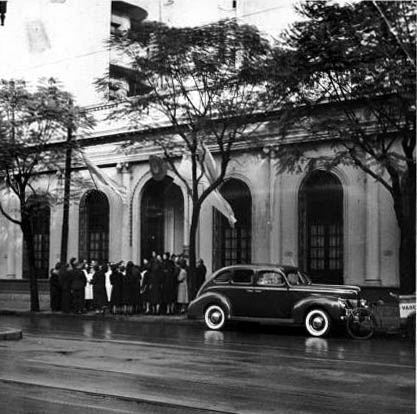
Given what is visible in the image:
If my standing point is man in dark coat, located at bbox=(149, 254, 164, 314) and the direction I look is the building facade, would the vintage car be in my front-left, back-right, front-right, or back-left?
back-right

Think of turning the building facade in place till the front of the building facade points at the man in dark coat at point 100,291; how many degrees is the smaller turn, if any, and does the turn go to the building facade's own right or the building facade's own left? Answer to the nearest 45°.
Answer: approximately 90° to the building facade's own right

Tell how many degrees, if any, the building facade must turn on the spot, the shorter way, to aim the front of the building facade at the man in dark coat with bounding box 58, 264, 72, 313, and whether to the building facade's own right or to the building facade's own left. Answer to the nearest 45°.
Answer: approximately 90° to the building facade's own right

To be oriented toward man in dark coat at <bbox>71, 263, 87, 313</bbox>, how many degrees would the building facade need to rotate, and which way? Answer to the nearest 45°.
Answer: approximately 90° to its right

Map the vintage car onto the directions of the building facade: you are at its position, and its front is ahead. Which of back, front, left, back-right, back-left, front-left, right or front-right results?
front

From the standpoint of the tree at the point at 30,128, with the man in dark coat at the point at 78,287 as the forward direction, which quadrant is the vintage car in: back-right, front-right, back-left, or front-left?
front-right

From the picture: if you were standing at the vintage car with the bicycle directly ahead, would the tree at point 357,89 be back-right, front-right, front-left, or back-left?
front-left

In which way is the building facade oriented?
toward the camera
